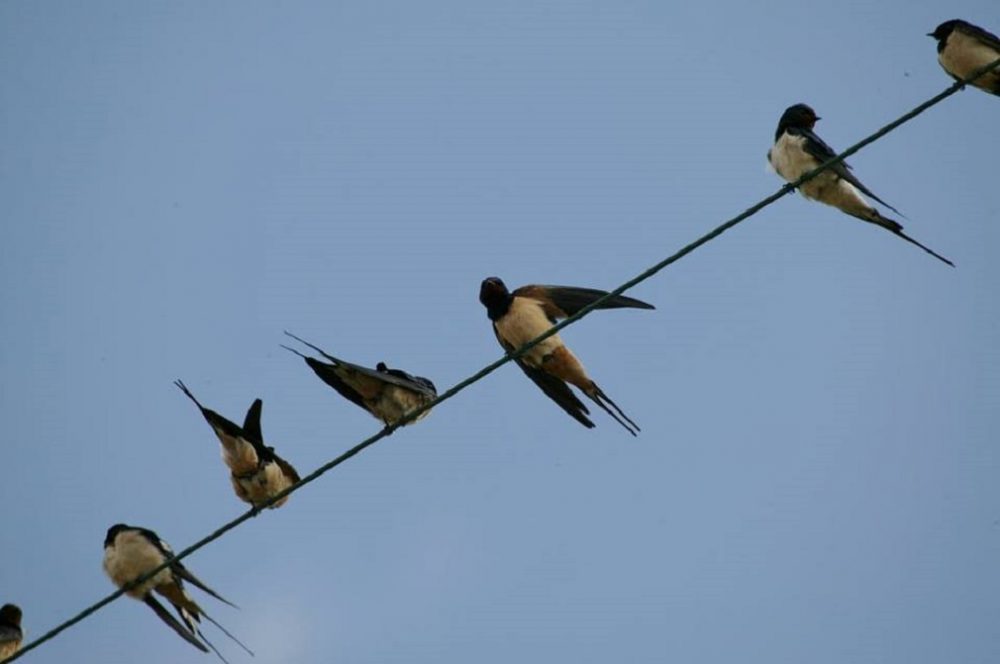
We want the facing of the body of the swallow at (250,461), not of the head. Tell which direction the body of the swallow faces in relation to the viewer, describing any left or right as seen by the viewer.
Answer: facing to the right of the viewer

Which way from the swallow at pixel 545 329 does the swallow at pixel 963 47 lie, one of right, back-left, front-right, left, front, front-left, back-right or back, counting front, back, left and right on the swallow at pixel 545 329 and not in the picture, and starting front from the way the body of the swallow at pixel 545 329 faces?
back-left

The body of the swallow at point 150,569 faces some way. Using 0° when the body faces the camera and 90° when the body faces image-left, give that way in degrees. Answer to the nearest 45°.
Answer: approximately 45°

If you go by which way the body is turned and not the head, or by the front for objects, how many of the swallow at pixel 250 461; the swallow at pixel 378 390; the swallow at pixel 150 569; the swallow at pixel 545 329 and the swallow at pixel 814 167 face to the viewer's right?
2

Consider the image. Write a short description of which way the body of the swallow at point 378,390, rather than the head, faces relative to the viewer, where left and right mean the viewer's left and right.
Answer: facing to the right of the viewer

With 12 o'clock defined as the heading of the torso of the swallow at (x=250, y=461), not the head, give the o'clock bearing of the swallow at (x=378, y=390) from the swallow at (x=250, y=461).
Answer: the swallow at (x=378, y=390) is roughly at 1 o'clock from the swallow at (x=250, y=461).

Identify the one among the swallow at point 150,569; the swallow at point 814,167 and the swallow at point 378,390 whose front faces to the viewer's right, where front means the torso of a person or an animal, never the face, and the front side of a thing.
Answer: the swallow at point 378,390

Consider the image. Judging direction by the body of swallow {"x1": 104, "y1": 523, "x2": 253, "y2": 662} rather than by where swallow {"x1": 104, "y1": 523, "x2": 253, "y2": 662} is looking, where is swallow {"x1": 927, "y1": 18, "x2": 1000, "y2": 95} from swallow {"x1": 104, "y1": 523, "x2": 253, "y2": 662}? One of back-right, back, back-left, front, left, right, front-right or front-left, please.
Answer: back-left

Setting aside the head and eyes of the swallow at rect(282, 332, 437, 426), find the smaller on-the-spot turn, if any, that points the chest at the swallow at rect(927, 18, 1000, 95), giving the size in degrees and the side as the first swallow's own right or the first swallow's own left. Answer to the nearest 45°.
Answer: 0° — it already faces it

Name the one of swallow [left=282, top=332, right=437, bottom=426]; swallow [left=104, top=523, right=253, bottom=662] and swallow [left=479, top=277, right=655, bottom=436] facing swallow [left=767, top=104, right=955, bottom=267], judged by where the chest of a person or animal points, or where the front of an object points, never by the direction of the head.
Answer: swallow [left=282, top=332, right=437, bottom=426]

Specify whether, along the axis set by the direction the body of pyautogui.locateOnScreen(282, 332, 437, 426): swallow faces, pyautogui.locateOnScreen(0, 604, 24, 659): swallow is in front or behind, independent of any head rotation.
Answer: behind

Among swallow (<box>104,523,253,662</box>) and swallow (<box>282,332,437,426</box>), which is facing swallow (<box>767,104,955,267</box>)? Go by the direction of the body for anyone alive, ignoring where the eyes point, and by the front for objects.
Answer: swallow (<box>282,332,437,426</box>)

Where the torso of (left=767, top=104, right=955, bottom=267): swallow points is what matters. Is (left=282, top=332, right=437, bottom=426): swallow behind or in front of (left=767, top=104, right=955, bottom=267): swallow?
in front

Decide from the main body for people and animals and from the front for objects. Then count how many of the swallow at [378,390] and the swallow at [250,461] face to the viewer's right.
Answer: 2
